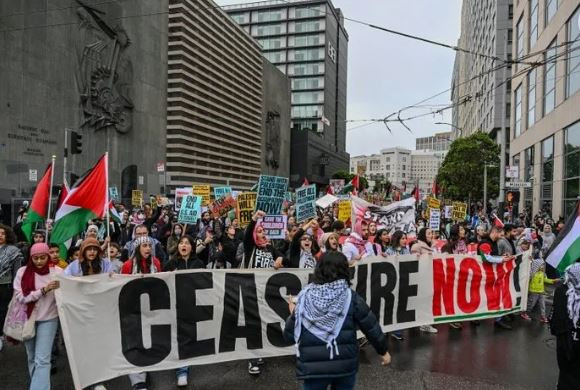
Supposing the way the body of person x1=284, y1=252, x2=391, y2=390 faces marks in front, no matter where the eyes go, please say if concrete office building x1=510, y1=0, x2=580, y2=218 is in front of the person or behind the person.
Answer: in front

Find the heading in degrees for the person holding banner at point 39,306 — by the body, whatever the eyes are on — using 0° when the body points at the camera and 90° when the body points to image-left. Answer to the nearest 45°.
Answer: approximately 315°

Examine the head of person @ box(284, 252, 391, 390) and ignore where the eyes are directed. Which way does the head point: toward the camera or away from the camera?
away from the camera

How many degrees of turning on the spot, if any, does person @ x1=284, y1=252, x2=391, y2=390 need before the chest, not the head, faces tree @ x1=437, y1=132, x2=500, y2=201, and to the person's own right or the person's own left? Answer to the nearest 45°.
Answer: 0° — they already face it

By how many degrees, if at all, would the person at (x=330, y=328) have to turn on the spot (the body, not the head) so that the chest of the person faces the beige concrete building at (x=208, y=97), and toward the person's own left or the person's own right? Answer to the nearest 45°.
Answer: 0° — they already face it

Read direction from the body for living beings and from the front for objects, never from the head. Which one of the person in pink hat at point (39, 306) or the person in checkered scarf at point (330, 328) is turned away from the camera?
the person in checkered scarf at point (330, 328)

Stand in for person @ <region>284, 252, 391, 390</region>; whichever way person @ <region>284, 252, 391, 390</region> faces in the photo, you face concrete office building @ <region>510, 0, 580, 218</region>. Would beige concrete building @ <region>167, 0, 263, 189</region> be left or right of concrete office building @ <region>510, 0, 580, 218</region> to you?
left

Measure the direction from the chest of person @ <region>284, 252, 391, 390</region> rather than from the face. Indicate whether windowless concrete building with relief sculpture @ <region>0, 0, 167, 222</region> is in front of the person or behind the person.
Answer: in front

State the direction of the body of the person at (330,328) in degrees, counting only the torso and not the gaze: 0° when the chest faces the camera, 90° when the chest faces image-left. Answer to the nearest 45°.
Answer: approximately 180°

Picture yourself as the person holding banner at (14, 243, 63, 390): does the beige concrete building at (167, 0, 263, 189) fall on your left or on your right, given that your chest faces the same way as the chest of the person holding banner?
on your left

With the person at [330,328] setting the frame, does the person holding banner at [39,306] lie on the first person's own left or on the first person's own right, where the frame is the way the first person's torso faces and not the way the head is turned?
on the first person's own left
